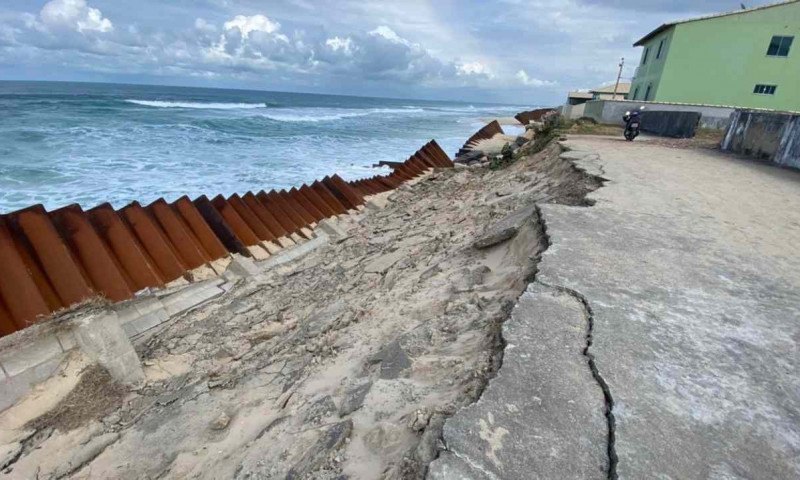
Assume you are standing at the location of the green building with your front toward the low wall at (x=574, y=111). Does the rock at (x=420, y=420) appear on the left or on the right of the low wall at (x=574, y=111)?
left

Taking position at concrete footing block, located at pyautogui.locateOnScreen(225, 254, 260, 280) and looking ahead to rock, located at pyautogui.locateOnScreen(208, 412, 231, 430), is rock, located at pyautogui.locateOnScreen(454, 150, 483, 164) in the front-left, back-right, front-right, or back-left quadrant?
back-left
